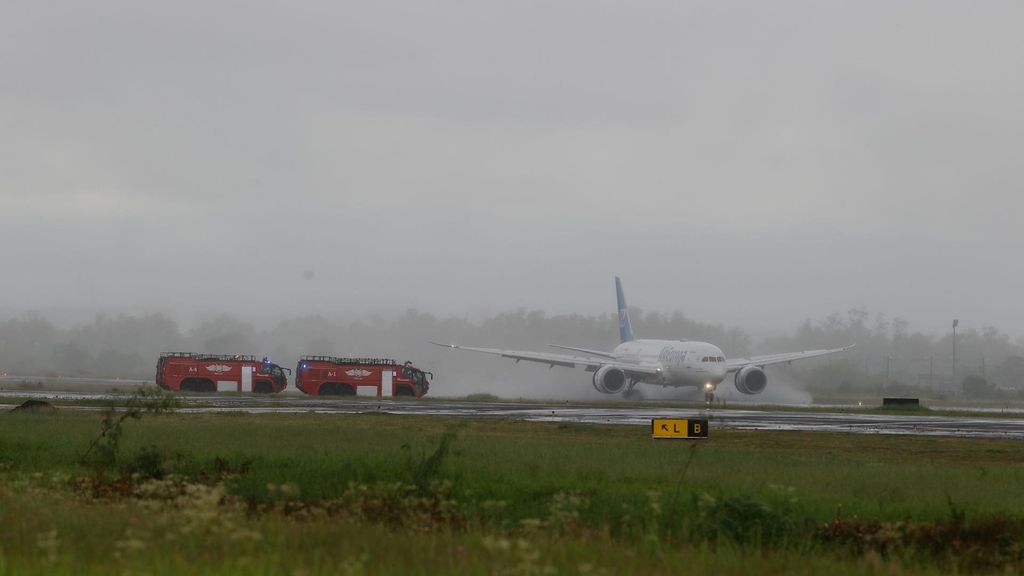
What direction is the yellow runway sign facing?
toward the camera
